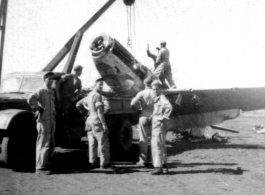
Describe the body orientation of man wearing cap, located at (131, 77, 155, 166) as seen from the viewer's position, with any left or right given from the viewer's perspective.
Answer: facing away from the viewer and to the left of the viewer

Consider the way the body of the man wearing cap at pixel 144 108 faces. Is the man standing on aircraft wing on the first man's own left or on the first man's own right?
on the first man's own right

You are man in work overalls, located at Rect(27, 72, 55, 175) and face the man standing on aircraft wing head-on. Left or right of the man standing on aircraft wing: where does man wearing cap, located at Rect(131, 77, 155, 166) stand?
right

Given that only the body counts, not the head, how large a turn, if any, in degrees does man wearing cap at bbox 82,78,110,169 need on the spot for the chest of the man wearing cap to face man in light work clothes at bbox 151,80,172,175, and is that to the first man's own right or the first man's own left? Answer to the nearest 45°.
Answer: approximately 45° to the first man's own right

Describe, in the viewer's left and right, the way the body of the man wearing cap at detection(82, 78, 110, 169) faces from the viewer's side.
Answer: facing away from the viewer and to the right of the viewer
